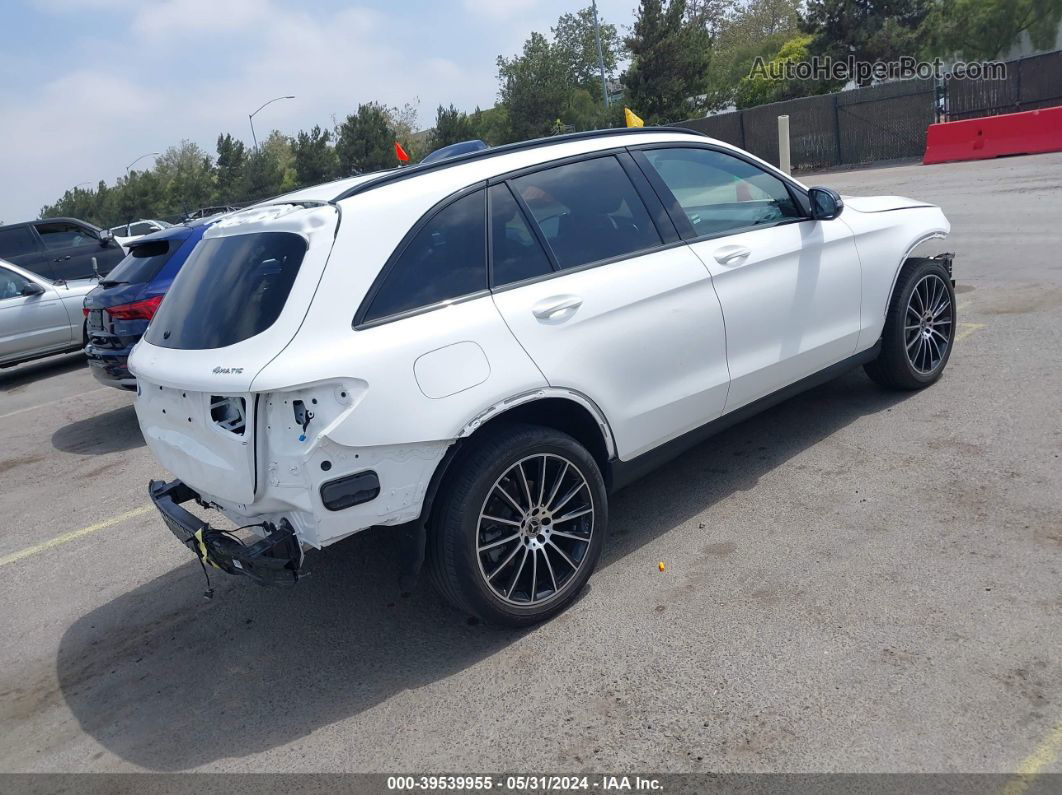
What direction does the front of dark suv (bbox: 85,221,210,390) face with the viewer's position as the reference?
facing away from the viewer and to the right of the viewer

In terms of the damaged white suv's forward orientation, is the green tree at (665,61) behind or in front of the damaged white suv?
in front

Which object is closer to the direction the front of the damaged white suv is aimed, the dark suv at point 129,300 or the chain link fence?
the chain link fence

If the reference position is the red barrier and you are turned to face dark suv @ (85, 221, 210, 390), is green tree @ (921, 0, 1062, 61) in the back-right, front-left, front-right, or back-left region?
back-right

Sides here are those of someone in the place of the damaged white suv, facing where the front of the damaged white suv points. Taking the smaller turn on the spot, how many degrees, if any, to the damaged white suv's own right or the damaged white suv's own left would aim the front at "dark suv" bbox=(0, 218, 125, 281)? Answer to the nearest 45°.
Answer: approximately 90° to the damaged white suv's own left

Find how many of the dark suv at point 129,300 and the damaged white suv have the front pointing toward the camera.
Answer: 0

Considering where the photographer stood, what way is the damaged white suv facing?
facing away from the viewer and to the right of the viewer

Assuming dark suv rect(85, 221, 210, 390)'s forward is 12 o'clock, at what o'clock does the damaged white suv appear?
The damaged white suv is roughly at 4 o'clock from the dark suv.

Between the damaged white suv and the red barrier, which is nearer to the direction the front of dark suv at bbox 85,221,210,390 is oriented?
the red barrier

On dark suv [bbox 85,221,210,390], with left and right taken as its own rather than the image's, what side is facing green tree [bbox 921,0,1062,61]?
front

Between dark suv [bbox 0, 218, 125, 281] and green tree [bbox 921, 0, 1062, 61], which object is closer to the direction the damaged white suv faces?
the green tree

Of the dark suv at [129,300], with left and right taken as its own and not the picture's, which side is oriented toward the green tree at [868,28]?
front

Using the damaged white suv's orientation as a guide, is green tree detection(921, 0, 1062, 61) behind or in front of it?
in front
